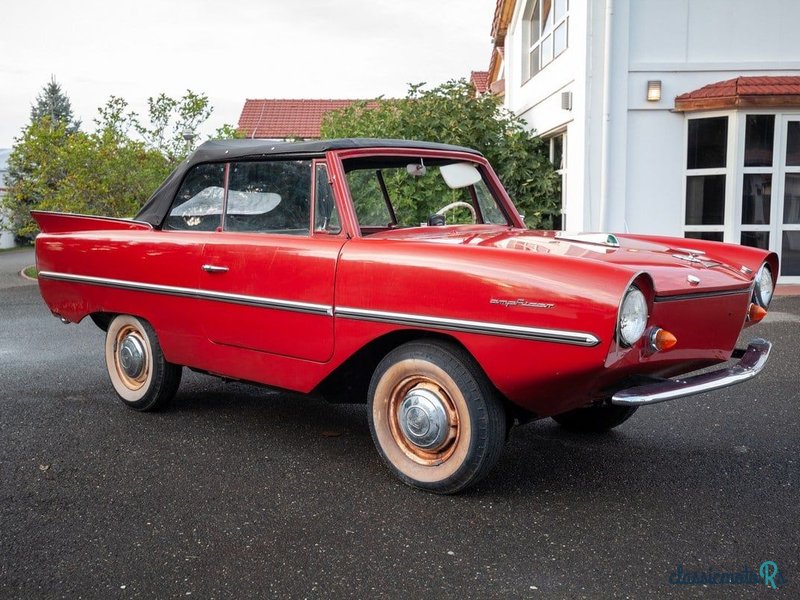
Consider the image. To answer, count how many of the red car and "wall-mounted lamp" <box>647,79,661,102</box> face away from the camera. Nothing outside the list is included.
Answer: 0

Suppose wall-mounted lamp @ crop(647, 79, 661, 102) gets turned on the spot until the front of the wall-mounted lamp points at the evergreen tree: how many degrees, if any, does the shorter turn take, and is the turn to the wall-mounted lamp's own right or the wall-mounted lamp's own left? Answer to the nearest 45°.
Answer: approximately 135° to the wall-mounted lamp's own right

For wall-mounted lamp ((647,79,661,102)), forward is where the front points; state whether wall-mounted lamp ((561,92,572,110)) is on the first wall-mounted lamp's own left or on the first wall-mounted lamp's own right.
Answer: on the first wall-mounted lamp's own right

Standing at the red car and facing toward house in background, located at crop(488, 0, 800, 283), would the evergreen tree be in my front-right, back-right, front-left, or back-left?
front-left

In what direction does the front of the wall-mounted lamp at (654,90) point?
toward the camera

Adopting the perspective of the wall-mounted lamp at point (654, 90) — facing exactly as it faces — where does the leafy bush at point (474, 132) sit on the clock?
The leafy bush is roughly at 4 o'clock from the wall-mounted lamp.

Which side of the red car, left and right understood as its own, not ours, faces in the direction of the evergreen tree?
back

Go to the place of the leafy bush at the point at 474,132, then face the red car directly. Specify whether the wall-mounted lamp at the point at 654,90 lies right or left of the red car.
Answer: left

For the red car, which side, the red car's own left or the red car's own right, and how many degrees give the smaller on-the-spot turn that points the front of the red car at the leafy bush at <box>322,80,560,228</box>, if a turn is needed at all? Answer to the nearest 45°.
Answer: approximately 135° to the red car's own left

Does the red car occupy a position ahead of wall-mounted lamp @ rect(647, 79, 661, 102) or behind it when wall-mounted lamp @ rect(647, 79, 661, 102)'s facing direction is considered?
ahead
